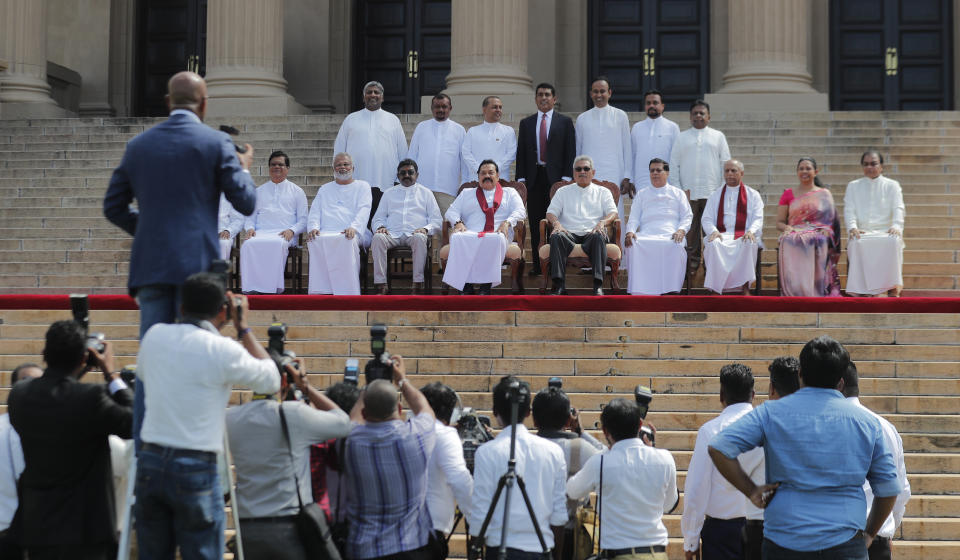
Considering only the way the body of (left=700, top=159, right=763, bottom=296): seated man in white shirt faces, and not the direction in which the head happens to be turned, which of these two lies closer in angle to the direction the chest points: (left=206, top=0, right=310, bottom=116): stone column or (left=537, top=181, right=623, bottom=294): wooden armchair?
the wooden armchair

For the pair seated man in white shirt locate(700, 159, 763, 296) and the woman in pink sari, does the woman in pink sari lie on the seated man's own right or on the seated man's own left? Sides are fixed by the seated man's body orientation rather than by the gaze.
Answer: on the seated man's own left

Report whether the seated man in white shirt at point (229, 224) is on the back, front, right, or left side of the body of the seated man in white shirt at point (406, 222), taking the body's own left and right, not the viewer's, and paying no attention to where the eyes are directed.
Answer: right

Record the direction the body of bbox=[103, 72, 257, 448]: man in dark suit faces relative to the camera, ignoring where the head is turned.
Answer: away from the camera

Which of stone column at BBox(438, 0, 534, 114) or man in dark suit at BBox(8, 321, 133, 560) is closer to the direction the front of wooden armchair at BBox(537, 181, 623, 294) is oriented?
the man in dark suit

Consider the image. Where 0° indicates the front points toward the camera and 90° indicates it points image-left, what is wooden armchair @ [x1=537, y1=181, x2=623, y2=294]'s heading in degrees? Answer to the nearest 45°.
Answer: approximately 0°

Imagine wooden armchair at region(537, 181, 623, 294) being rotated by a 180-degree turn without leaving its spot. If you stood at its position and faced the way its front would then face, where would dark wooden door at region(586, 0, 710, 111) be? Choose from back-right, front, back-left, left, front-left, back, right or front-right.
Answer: front

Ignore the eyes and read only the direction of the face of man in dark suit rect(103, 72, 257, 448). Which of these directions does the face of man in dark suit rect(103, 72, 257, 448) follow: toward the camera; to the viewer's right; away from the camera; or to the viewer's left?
away from the camera
